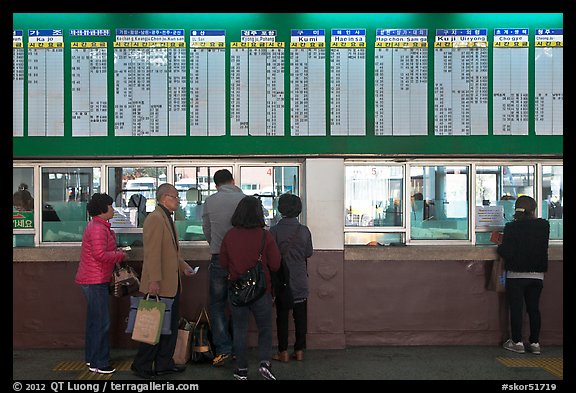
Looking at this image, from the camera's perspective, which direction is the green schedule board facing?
toward the camera

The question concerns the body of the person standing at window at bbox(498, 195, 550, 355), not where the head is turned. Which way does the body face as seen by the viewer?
away from the camera

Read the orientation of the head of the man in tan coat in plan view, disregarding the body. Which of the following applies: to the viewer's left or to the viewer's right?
to the viewer's right

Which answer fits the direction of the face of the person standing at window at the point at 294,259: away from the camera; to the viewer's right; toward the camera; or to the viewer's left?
away from the camera

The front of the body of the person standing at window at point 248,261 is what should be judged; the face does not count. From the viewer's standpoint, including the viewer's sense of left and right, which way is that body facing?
facing away from the viewer

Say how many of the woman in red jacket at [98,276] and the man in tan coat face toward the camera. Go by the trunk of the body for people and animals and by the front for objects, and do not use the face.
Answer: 0

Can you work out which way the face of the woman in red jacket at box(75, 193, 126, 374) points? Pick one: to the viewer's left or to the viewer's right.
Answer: to the viewer's right

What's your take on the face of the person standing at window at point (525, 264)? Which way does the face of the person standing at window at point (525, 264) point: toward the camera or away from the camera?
away from the camera

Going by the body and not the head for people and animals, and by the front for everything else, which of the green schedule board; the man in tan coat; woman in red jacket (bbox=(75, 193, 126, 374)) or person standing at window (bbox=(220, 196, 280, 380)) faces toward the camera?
the green schedule board

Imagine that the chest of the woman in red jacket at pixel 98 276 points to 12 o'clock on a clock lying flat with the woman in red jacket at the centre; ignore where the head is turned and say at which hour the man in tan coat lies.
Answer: The man in tan coat is roughly at 1 o'clock from the woman in red jacket.

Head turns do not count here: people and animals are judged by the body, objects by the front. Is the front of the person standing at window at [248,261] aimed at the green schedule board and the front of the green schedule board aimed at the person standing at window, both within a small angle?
yes

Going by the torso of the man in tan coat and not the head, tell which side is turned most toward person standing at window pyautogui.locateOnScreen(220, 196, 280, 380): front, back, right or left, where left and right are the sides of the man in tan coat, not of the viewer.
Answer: front

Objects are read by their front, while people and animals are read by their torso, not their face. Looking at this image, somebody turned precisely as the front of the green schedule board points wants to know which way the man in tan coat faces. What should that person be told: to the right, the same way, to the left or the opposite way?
to the left

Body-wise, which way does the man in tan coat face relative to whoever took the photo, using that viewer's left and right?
facing to the right of the viewer

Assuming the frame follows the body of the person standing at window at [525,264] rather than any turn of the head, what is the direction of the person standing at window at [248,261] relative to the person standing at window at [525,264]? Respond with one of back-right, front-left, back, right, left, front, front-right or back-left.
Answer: back-left
